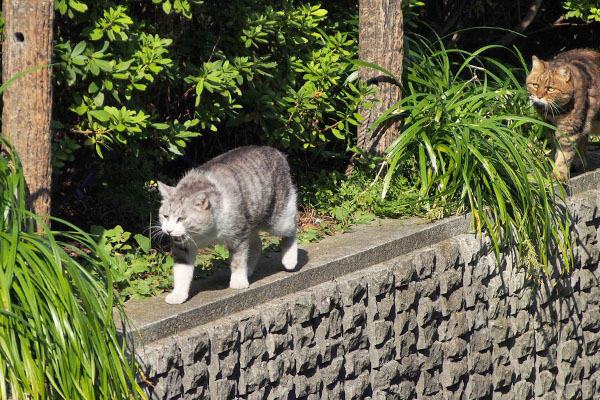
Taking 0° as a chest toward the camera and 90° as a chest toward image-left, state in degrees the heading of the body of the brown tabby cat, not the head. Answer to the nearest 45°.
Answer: approximately 45°

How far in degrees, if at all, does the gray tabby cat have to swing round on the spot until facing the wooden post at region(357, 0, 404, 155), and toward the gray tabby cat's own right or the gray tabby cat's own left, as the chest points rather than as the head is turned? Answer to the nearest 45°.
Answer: approximately 180°

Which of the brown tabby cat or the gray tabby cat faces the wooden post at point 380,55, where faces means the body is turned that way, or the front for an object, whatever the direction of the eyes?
the brown tabby cat

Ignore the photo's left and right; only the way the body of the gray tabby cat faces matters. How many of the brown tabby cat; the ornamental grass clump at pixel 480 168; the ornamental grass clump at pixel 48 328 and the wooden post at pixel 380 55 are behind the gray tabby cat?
3

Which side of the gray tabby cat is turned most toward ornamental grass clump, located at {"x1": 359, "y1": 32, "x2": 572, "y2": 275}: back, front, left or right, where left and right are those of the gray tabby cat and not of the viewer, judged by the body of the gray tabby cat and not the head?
back

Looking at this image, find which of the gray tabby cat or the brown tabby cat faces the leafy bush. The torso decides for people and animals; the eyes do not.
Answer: the brown tabby cat

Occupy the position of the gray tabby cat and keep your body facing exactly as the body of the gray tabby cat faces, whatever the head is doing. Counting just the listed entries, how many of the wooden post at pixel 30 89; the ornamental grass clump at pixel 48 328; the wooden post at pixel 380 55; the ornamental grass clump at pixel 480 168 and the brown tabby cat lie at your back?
3

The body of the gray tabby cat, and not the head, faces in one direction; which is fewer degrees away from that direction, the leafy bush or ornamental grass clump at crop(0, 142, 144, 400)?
the ornamental grass clump

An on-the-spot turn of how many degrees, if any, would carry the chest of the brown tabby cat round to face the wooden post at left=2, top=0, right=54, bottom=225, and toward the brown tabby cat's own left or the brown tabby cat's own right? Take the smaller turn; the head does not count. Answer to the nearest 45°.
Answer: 0° — it already faces it
